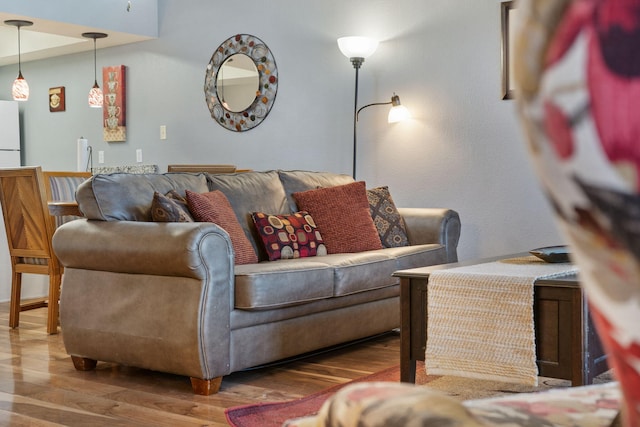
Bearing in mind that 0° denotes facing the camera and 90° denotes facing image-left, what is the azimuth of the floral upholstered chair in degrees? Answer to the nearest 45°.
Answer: approximately 90°

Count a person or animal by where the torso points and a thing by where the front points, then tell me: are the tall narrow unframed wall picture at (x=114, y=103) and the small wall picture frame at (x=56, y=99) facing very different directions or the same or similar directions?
same or similar directions

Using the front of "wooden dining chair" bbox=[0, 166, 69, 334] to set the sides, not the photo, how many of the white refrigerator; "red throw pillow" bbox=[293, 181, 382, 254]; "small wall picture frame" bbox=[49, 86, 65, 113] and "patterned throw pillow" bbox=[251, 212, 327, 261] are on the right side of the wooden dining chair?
2

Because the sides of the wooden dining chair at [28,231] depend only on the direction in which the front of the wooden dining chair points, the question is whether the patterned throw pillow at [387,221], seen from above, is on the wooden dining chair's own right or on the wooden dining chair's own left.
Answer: on the wooden dining chair's own right

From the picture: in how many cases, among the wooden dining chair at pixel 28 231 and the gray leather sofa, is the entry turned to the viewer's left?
0

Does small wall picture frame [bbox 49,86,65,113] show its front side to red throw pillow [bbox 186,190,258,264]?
no

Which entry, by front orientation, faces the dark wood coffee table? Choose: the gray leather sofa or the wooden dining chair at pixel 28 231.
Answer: the gray leather sofa

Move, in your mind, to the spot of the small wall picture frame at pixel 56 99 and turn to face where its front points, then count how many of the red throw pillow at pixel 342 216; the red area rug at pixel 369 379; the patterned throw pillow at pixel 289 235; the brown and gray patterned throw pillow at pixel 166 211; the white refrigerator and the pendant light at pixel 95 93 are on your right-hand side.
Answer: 1

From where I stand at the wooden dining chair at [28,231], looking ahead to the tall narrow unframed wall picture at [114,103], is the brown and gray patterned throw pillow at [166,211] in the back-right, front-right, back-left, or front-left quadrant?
back-right
